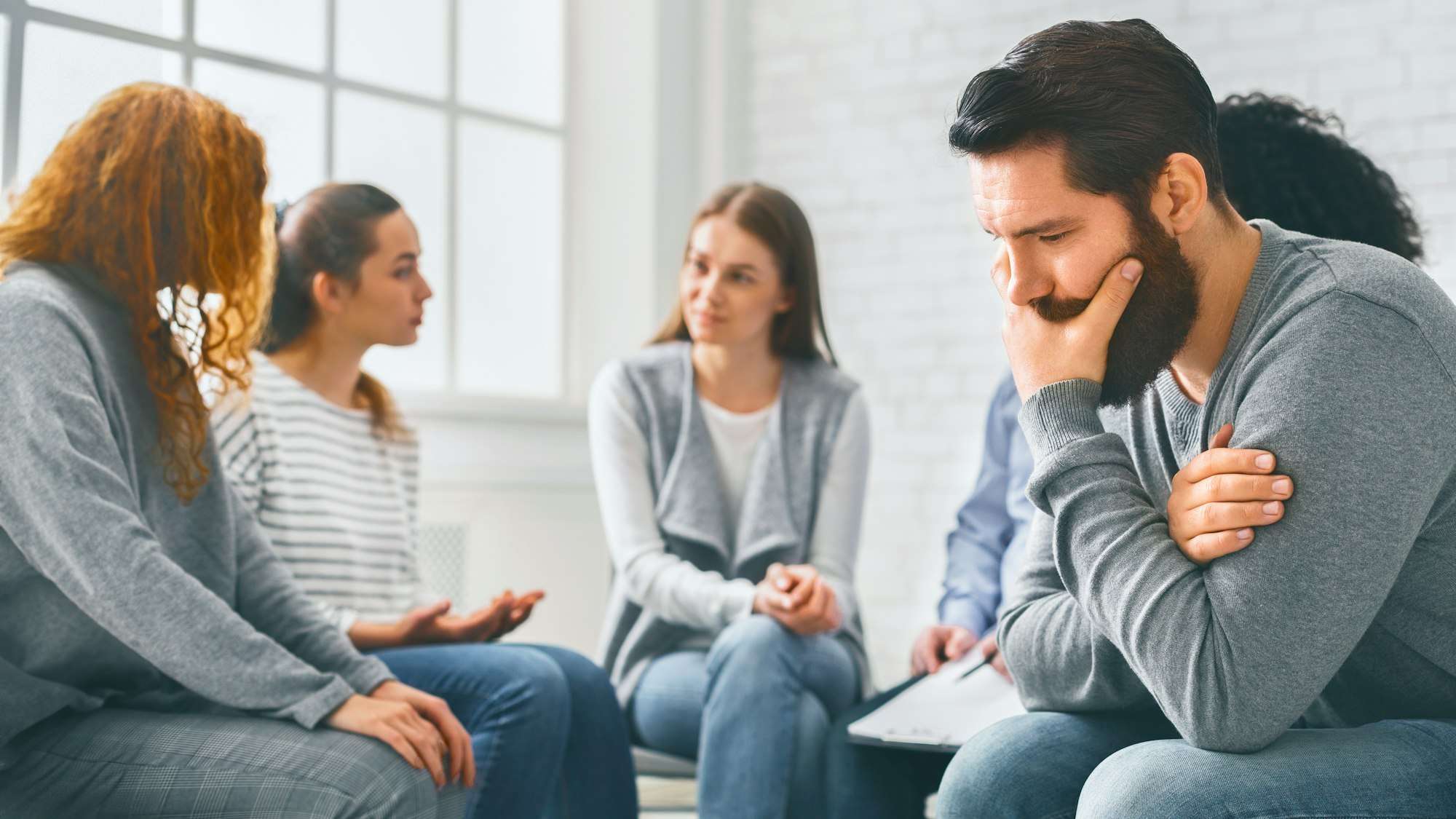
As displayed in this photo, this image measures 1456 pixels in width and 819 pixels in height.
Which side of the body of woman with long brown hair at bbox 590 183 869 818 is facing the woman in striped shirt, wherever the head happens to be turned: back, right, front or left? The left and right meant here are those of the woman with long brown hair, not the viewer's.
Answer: right

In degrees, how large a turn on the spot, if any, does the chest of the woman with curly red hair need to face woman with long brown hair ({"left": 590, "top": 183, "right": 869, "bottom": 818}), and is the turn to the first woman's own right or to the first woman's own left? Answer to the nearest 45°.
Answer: approximately 45° to the first woman's own left

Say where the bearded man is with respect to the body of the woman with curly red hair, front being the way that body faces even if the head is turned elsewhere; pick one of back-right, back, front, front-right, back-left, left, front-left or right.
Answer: front-right

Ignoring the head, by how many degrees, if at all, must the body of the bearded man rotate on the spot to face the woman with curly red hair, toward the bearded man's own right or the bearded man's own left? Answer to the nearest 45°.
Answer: approximately 45° to the bearded man's own right

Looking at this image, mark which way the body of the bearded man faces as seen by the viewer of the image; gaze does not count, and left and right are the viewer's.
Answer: facing the viewer and to the left of the viewer

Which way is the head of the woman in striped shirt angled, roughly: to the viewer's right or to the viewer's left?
to the viewer's right

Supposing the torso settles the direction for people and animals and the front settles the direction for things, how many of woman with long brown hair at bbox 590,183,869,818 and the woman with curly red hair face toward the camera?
1

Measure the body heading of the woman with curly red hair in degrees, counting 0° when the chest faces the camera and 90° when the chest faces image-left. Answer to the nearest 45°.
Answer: approximately 270°

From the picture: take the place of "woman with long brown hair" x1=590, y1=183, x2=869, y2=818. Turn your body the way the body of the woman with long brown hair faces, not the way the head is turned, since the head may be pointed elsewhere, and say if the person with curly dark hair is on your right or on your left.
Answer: on your left

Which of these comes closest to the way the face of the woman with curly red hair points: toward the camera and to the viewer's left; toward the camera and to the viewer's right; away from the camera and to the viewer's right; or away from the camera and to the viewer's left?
away from the camera and to the viewer's right

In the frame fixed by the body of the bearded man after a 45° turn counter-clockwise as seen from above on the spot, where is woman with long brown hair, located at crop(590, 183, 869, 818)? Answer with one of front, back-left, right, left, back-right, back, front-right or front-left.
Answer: back-right

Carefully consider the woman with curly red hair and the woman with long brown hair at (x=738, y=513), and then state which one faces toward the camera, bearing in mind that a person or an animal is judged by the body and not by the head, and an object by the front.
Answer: the woman with long brown hair

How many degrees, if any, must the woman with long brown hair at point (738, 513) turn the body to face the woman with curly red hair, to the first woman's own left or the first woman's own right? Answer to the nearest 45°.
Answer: approximately 45° to the first woman's own right

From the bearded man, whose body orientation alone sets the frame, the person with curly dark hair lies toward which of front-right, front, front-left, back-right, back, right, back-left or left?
back-right

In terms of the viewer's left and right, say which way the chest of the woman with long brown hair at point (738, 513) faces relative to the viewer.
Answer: facing the viewer
